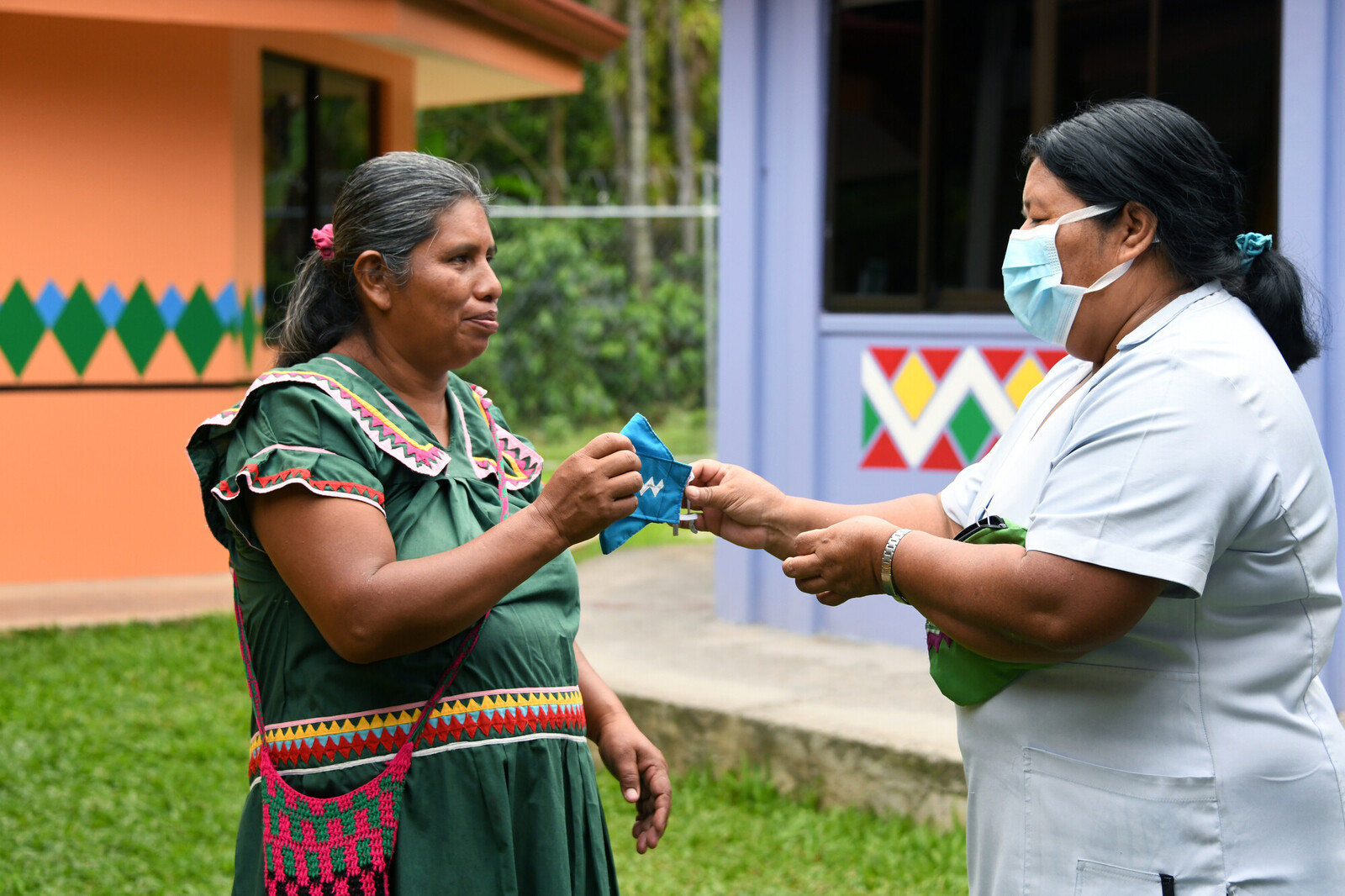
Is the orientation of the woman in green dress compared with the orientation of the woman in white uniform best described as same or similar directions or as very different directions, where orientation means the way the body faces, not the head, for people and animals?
very different directions

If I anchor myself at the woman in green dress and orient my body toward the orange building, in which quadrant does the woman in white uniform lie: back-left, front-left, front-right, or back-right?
back-right

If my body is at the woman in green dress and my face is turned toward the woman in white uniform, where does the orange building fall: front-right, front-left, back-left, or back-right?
back-left

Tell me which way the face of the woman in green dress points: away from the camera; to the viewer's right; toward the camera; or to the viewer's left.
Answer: to the viewer's right

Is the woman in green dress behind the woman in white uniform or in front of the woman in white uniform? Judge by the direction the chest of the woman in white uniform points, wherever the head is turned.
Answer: in front

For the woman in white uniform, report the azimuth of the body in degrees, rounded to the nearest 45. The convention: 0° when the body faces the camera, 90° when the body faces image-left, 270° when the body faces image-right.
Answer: approximately 90°

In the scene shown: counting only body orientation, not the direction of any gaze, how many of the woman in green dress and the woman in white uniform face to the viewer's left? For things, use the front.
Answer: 1

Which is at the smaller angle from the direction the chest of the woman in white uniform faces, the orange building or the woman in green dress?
the woman in green dress

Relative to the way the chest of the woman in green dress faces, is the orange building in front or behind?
behind

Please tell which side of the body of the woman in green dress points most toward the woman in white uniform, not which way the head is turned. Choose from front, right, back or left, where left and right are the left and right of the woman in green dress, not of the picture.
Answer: front

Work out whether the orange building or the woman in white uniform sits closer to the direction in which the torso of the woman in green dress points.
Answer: the woman in white uniform

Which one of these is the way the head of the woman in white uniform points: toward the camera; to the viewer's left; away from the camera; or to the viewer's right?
to the viewer's left
